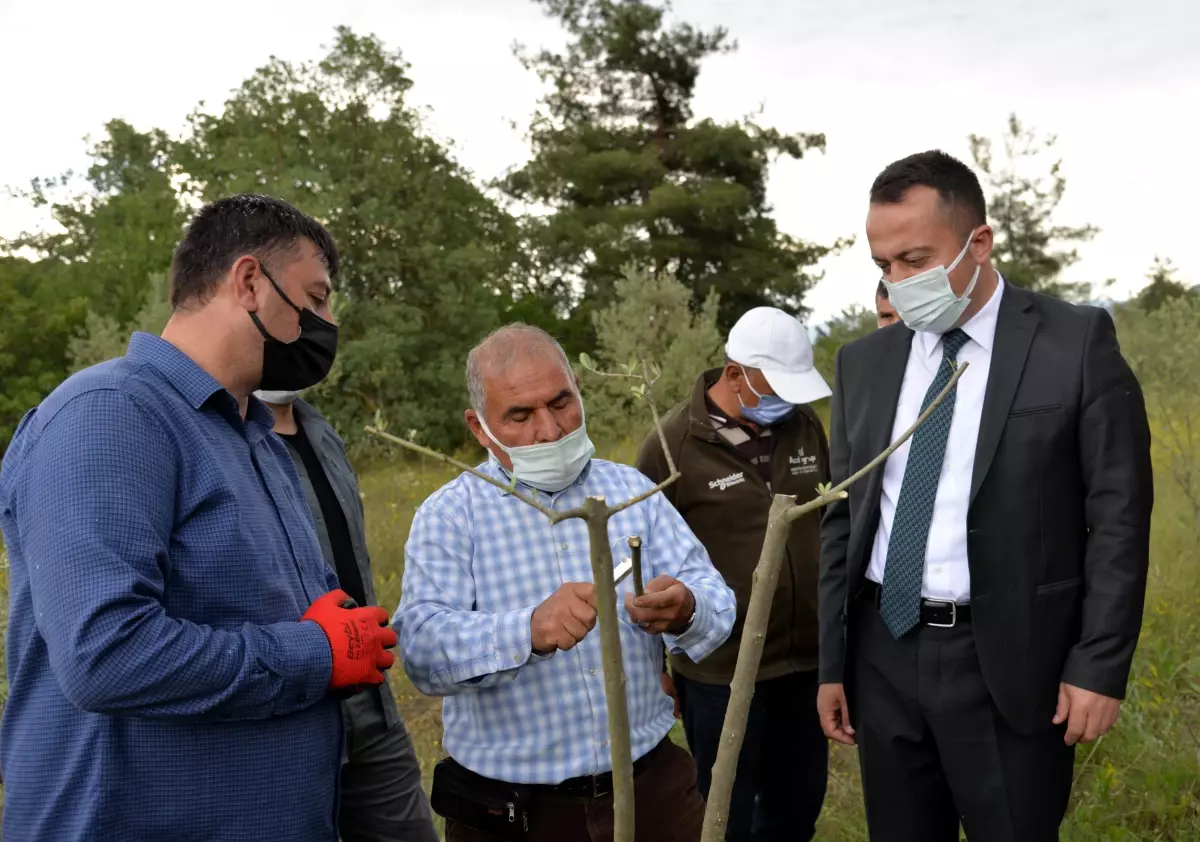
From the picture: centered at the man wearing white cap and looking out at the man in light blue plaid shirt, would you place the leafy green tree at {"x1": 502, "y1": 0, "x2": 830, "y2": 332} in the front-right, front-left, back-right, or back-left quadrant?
back-right

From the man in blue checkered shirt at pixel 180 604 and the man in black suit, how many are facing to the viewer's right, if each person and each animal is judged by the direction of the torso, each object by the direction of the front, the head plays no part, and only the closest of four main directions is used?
1

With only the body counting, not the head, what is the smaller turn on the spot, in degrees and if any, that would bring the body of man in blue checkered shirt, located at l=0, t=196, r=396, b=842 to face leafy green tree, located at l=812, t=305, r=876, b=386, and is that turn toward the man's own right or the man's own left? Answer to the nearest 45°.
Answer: approximately 45° to the man's own left

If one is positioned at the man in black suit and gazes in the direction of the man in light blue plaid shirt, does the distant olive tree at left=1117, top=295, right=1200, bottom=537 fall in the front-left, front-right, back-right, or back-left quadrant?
back-right

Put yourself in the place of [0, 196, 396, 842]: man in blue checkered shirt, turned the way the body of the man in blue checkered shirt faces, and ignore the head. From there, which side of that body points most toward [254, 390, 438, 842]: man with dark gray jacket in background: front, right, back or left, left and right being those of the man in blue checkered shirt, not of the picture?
left

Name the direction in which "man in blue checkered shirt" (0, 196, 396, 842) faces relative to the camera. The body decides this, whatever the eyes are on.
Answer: to the viewer's right

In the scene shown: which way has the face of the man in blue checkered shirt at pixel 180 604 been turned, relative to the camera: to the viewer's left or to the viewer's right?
to the viewer's right

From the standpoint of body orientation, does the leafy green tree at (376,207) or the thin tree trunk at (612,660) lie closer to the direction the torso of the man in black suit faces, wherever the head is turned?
the thin tree trunk

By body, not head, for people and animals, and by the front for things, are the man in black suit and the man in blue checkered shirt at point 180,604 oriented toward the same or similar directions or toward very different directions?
very different directions

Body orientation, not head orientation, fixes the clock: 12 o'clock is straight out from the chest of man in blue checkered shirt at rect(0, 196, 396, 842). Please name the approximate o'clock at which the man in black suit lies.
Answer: The man in black suit is roughly at 12 o'clock from the man in blue checkered shirt.

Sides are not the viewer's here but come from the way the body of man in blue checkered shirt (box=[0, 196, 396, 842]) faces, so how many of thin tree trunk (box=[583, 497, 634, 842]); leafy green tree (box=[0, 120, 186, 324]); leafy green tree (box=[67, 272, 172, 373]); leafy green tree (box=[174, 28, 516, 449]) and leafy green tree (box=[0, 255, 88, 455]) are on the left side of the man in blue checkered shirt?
4

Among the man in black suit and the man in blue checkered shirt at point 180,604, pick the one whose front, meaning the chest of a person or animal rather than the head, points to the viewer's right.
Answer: the man in blue checkered shirt

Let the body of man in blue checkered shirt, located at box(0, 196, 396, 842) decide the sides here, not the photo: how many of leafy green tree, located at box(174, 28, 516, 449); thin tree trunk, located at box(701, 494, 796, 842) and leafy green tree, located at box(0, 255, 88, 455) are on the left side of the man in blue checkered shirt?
2

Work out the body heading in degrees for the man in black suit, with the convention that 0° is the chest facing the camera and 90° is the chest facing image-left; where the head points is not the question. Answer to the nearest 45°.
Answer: approximately 45°
